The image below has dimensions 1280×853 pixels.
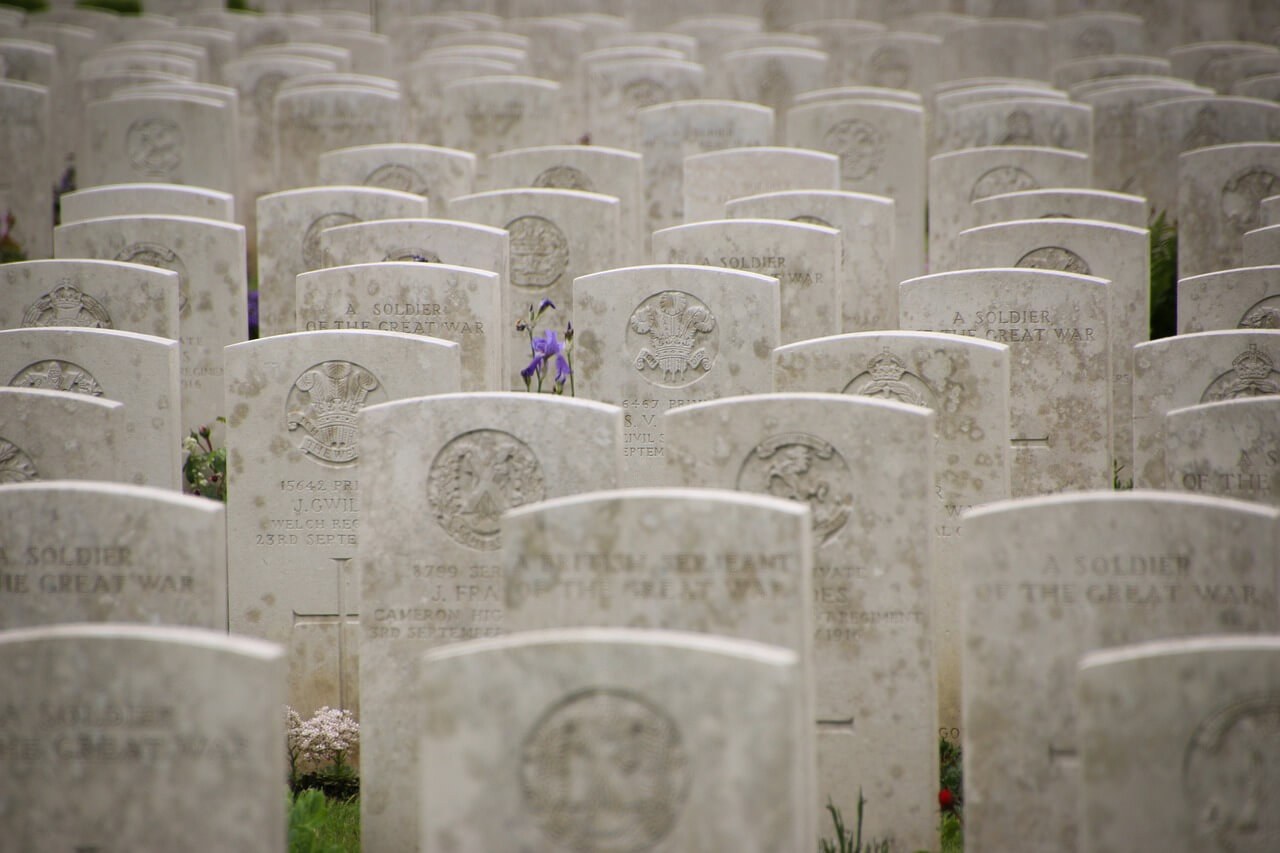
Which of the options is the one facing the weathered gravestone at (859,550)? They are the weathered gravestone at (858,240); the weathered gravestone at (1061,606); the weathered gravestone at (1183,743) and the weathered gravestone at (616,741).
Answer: the weathered gravestone at (858,240)

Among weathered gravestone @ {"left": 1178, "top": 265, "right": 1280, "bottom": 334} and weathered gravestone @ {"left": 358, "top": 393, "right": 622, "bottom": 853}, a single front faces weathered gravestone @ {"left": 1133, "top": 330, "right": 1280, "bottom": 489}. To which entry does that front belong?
weathered gravestone @ {"left": 1178, "top": 265, "right": 1280, "bottom": 334}

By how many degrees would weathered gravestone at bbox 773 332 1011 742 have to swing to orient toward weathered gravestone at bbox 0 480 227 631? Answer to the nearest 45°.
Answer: approximately 45° to its right

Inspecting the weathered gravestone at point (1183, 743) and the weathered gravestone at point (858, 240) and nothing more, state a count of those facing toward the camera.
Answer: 2

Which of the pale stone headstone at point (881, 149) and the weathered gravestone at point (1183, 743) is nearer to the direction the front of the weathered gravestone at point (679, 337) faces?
the weathered gravestone

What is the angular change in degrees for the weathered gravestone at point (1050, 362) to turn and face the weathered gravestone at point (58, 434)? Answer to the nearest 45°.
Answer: approximately 45° to its right

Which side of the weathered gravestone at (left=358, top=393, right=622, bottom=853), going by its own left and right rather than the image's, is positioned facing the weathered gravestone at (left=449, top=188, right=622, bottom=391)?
back

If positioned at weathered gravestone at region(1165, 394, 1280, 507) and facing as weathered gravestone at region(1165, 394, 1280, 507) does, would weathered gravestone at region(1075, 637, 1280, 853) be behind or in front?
in front

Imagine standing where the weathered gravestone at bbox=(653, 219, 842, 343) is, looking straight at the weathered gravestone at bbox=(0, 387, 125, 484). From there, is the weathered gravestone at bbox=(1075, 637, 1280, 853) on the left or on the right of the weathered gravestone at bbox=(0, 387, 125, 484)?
left
